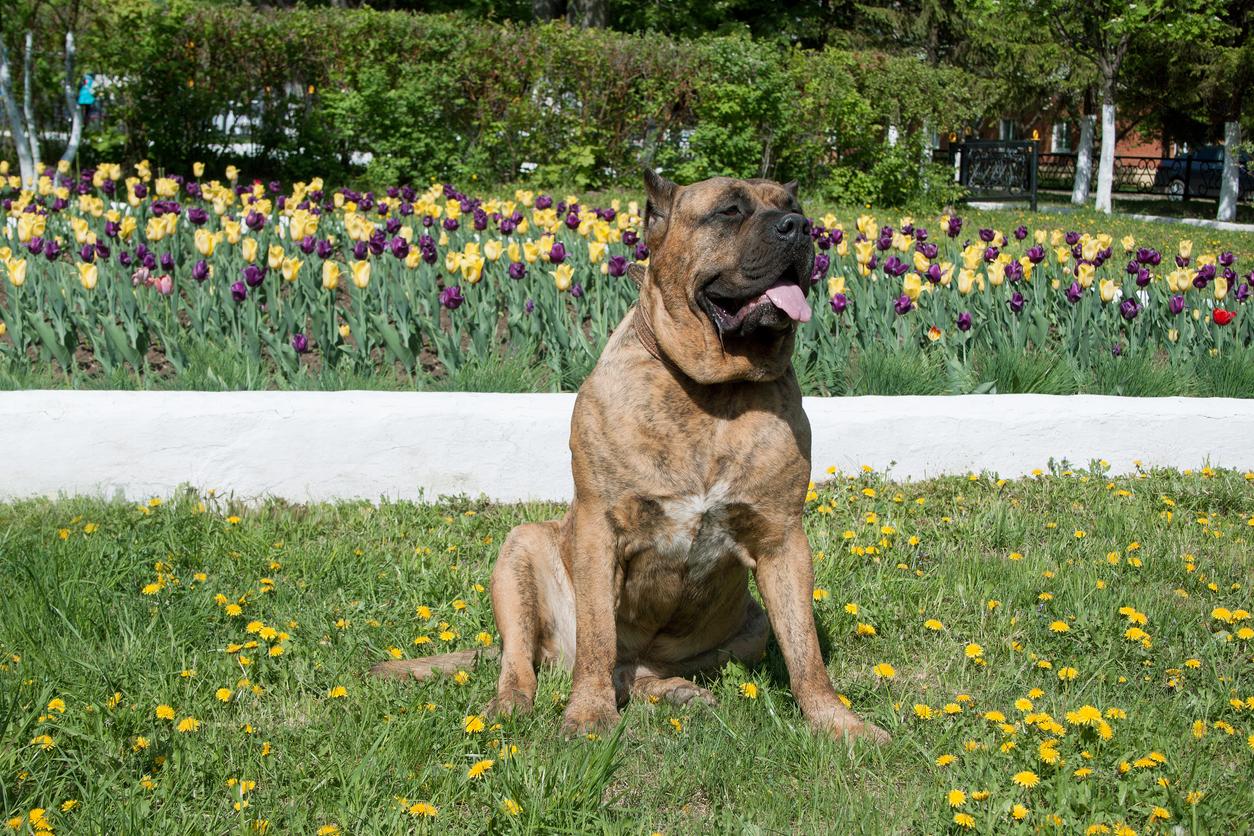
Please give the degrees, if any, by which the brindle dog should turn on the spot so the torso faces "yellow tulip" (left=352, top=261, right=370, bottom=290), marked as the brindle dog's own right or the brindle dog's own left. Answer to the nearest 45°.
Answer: approximately 180°

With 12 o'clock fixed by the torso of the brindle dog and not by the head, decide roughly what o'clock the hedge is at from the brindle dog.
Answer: The hedge is roughly at 7 o'clock from the brindle dog.

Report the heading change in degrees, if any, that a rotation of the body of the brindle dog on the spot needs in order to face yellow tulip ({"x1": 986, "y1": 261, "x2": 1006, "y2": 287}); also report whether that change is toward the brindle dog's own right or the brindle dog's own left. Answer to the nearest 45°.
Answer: approximately 90° to the brindle dog's own left

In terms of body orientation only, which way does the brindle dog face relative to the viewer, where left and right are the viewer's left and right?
facing the viewer and to the right of the viewer

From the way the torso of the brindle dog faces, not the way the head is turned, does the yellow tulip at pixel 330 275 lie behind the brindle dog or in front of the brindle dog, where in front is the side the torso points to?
behind

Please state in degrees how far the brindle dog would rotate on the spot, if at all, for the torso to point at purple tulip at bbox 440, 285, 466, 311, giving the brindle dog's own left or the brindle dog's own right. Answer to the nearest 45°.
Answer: approximately 135° to the brindle dog's own left

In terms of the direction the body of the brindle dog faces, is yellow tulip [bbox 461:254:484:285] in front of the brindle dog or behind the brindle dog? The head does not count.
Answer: behind

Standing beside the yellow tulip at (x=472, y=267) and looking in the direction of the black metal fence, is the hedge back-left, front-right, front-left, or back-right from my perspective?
front-left

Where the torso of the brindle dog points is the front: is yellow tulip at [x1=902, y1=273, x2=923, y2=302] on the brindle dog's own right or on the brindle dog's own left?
on the brindle dog's own left

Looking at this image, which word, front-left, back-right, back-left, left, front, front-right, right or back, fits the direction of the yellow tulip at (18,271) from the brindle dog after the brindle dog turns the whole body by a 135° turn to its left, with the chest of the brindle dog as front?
front-left

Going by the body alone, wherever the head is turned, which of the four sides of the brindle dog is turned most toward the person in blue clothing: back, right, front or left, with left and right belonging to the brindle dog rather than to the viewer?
back

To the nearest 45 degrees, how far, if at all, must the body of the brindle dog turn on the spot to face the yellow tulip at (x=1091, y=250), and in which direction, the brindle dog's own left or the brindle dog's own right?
approximately 90° to the brindle dog's own left
